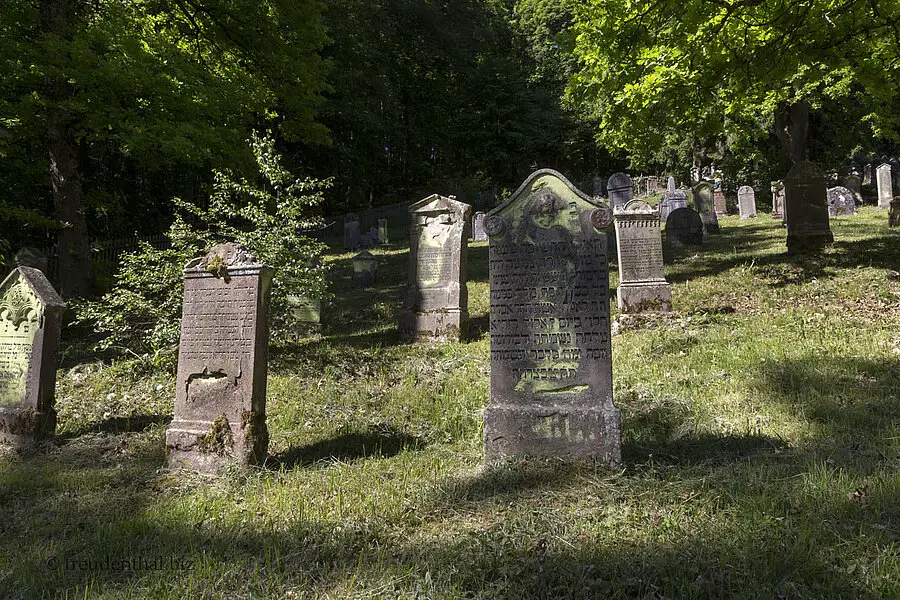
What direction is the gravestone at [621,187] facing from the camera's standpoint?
toward the camera

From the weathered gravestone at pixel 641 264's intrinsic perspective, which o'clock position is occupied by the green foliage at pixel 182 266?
The green foliage is roughly at 2 o'clock from the weathered gravestone.

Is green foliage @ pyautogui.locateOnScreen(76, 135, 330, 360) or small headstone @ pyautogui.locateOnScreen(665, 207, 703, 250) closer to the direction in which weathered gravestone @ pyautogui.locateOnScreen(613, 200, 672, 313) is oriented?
the green foliage

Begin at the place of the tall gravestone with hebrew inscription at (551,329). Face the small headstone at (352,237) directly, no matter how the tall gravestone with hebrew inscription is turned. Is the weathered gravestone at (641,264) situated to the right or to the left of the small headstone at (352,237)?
right

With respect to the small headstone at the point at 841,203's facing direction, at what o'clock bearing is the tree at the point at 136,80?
The tree is roughly at 1 o'clock from the small headstone.

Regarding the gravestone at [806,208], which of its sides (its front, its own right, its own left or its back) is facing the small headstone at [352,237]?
right

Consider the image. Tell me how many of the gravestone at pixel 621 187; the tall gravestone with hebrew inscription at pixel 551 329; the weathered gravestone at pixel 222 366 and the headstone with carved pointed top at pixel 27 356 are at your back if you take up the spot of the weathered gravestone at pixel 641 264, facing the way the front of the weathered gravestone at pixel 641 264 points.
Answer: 1

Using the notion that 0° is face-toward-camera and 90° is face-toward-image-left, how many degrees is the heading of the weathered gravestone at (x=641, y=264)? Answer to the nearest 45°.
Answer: approximately 0°

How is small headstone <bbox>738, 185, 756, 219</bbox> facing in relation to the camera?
toward the camera

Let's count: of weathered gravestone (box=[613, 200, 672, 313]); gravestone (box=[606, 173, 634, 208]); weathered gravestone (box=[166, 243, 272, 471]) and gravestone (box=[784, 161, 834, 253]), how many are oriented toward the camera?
4

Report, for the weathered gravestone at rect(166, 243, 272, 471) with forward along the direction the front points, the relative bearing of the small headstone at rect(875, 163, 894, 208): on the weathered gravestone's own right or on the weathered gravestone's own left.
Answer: on the weathered gravestone's own left

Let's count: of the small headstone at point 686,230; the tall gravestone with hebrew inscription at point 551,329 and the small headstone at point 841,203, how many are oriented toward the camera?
3

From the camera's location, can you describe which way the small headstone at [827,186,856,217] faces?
facing the viewer

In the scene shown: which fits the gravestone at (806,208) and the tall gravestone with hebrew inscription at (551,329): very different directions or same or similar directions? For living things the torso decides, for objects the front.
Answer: same or similar directions

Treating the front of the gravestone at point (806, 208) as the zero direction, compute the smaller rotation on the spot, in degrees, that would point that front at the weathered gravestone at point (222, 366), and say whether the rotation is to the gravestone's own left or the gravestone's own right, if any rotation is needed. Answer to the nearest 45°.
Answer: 0° — it already faces it
